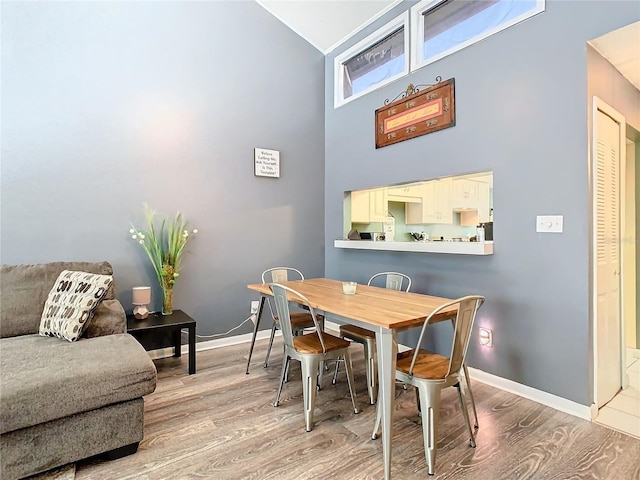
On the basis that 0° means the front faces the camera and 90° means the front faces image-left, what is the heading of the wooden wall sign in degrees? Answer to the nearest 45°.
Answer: approximately 45°

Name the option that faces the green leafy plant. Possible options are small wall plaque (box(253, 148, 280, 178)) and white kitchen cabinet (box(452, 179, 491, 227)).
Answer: the white kitchen cabinet

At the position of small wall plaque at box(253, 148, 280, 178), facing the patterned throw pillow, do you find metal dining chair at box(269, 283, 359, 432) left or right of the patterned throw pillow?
left

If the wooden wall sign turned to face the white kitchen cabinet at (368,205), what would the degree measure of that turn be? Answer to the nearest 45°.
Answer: approximately 90° to its right

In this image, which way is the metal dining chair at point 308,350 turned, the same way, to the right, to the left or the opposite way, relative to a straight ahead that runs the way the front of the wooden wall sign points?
the opposite way

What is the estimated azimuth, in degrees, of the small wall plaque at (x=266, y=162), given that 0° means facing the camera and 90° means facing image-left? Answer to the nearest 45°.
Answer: approximately 315°

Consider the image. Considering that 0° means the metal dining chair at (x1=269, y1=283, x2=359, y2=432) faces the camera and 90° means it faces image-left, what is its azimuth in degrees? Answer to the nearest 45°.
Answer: approximately 225°

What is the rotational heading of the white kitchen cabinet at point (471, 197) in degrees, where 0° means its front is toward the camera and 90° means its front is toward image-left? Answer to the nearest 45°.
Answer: approximately 45°
